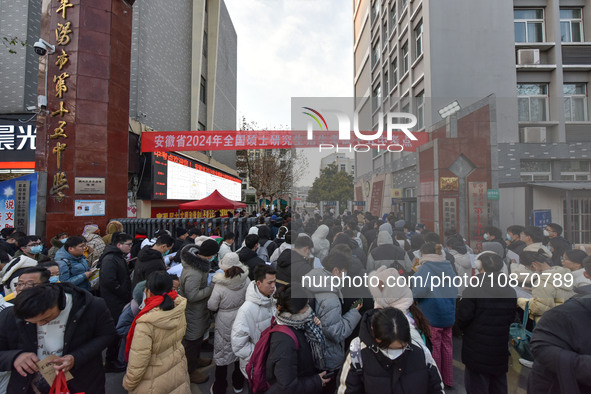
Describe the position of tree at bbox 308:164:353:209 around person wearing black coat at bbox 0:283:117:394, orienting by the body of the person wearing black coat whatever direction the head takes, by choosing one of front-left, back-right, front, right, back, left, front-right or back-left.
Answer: back-left

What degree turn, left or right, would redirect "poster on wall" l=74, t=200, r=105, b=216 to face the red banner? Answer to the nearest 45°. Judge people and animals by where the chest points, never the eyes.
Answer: approximately 90° to its left

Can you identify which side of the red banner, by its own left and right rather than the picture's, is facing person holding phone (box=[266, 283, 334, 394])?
front

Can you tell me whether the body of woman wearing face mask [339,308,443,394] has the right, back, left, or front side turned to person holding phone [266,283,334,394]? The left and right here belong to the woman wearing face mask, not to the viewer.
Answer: right

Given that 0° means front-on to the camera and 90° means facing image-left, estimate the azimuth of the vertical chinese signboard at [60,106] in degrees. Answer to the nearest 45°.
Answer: approximately 0°

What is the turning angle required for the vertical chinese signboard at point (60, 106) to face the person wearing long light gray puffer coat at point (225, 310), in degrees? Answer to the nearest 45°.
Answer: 0° — it already faces them
